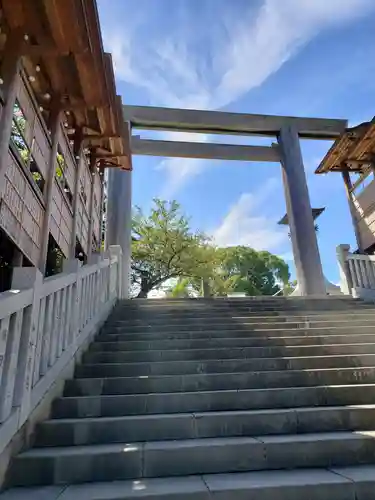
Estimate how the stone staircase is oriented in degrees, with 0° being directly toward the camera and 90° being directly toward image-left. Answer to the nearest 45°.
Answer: approximately 0°

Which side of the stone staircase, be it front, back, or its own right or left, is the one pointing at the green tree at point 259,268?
back

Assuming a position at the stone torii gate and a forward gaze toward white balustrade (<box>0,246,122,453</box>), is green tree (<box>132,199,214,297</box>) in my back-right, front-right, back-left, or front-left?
back-right

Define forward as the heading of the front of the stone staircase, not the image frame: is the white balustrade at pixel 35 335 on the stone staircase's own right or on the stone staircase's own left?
on the stone staircase's own right

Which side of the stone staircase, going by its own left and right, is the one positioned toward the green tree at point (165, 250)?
back
